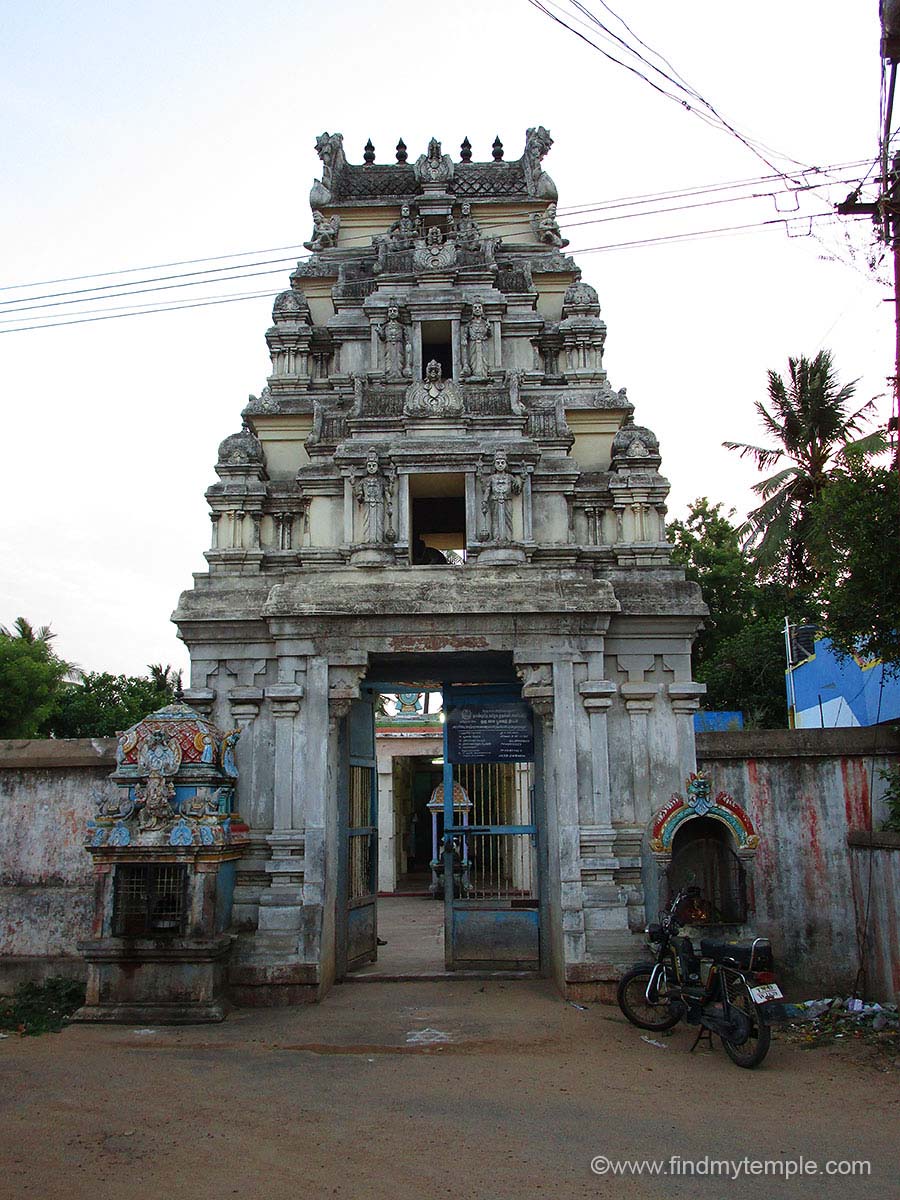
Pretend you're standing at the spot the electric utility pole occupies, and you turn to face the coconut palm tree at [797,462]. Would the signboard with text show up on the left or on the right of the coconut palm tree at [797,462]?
left

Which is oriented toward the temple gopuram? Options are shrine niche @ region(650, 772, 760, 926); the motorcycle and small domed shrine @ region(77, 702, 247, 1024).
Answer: the motorcycle

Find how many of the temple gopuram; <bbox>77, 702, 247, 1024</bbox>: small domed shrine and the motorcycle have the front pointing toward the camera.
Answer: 2

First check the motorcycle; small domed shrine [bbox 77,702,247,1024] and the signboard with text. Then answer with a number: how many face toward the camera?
2

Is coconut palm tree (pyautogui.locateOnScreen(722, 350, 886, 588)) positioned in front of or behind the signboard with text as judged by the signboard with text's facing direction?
behind

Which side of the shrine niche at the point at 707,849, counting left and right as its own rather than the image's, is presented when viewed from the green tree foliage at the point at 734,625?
back

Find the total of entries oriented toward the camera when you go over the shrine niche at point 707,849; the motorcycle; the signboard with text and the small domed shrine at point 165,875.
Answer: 3

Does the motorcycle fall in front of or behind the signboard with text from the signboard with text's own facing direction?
in front

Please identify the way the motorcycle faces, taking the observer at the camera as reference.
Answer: facing away from the viewer and to the left of the viewer
